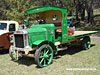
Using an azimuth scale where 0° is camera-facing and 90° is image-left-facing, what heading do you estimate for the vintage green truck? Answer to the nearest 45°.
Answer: approximately 45°
